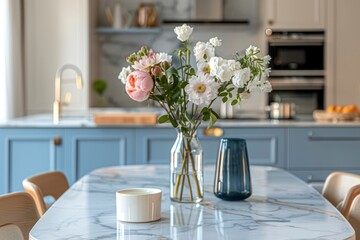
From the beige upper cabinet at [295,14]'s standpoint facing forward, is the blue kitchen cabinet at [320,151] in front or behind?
in front

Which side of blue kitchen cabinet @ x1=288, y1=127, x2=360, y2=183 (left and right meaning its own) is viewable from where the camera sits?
front

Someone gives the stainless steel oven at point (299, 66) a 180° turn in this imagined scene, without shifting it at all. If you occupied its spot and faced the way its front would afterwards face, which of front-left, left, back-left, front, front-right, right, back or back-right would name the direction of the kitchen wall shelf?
left

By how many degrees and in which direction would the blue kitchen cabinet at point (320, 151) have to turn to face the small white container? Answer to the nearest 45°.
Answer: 0° — it already faces it

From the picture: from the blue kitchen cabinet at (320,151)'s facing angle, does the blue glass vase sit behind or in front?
in front

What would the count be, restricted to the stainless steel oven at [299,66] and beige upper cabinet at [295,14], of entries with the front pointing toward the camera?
2

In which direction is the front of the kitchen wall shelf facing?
toward the camera

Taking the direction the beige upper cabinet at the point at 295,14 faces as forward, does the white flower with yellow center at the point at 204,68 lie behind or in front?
in front

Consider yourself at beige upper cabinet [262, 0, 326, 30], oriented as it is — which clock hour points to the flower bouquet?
The flower bouquet is roughly at 12 o'clock from the beige upper cabinet.

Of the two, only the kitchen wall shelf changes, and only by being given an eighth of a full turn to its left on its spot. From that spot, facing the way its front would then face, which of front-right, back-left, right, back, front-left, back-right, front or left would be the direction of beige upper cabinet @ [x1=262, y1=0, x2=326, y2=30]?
front-left

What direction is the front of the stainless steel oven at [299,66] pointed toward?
toward the camera

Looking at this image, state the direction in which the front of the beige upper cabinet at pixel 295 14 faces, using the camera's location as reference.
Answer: facing the viewer

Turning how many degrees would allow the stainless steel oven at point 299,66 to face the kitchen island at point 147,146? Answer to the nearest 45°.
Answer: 0° — it already faces it
